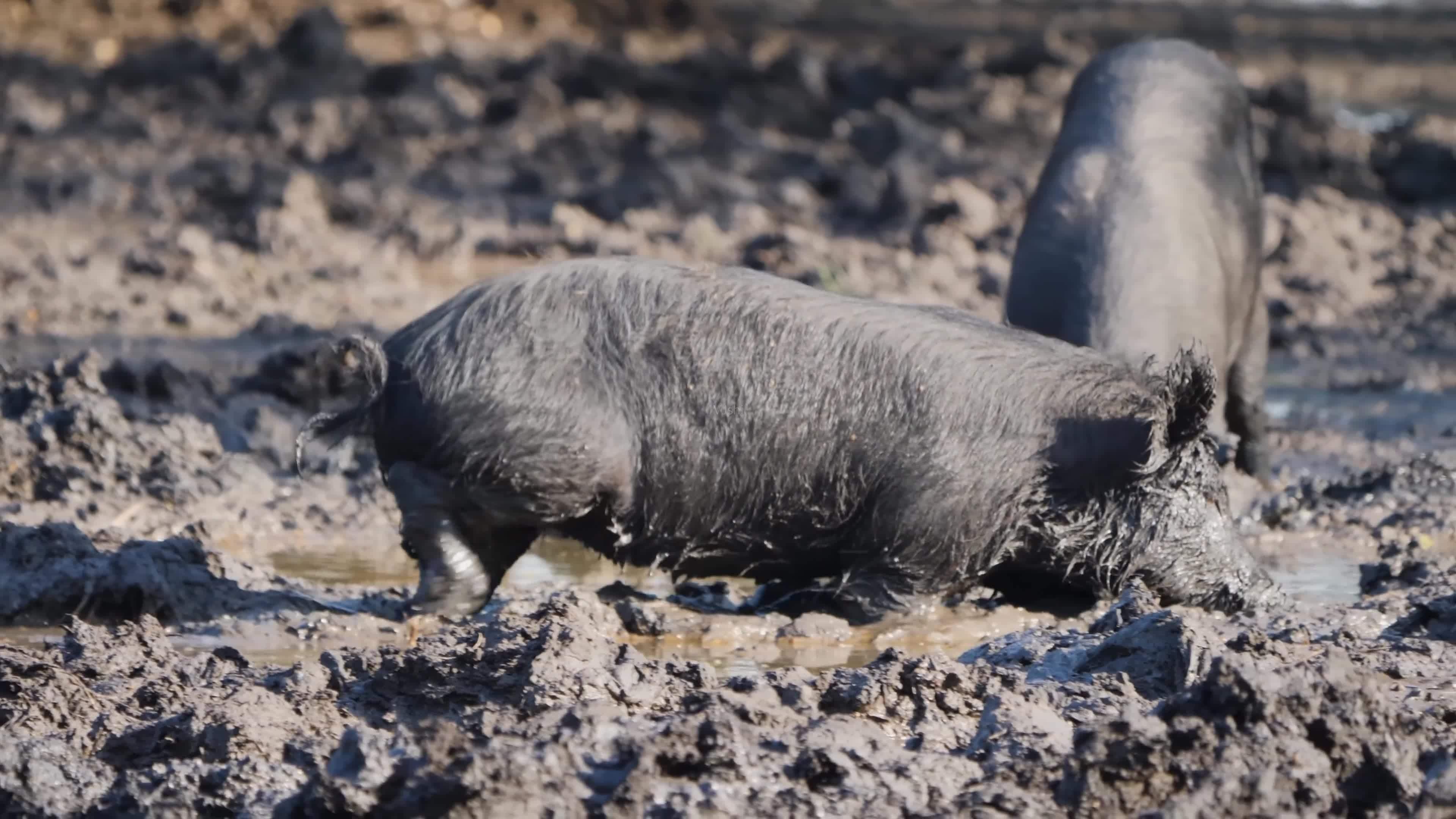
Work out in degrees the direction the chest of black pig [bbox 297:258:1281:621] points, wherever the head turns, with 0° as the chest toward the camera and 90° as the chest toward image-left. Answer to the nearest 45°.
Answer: approximately 270°

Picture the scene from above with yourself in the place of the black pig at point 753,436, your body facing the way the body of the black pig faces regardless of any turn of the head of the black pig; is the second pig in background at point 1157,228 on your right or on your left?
on your left
